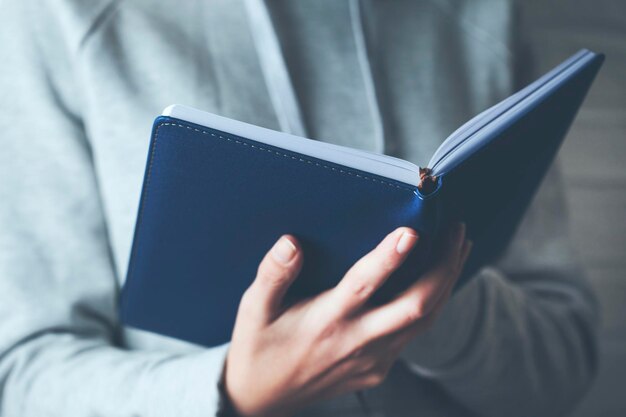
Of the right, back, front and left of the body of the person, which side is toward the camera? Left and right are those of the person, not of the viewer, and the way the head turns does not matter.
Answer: front
